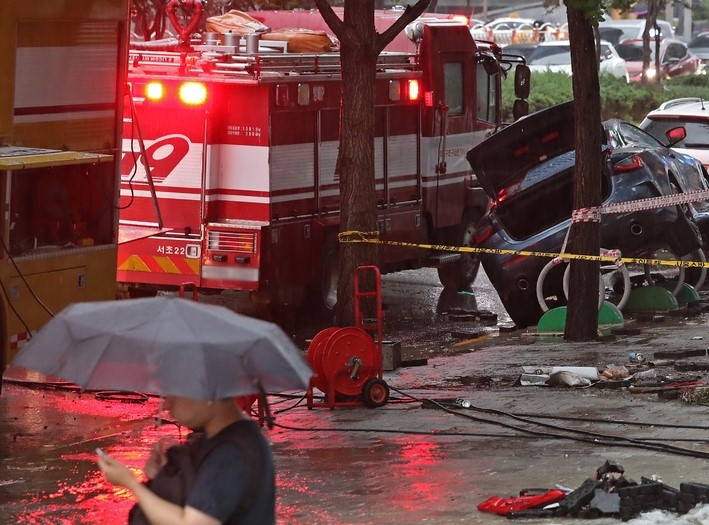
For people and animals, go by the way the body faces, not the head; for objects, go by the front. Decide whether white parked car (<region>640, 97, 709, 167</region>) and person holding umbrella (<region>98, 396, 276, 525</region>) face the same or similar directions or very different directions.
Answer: very different directions

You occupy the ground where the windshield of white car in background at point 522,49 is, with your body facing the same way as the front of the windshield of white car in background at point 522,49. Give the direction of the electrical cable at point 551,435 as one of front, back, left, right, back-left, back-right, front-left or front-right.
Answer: front-left

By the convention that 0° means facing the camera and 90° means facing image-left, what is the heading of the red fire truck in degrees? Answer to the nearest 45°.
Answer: approximately 225°

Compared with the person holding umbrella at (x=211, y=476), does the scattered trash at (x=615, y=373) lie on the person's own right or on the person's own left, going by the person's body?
on the person's own right

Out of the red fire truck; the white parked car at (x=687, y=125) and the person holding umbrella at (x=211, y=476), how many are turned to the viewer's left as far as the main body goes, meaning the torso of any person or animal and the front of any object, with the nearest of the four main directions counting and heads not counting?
1

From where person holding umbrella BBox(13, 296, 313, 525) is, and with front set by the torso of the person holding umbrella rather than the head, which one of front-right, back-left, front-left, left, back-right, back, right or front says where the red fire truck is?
right

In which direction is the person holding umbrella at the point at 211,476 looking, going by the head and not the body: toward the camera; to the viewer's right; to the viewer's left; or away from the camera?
to the viewer's left

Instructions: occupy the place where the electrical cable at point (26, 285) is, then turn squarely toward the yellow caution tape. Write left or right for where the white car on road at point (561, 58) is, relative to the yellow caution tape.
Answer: left

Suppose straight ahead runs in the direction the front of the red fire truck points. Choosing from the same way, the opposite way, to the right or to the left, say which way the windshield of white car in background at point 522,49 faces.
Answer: the opposite way

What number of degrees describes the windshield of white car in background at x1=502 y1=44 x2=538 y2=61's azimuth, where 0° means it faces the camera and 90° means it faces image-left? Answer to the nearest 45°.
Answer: approximately 45°

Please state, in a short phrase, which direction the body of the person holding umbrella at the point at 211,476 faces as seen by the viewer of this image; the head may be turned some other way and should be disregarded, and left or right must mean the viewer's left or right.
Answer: facing to the left of the viewer

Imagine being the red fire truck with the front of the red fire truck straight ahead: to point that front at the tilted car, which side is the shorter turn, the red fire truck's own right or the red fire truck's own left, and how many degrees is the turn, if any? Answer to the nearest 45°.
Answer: approximately 45° to the red fire truck's own right

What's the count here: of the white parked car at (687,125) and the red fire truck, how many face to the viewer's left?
0
